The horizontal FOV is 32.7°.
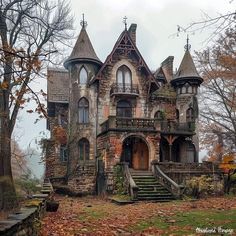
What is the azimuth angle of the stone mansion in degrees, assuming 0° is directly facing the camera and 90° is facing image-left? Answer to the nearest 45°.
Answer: approximately 0°

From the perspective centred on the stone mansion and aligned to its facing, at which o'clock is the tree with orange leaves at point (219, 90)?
The tree with orange leaves is roughly at 9 o'clock from the stone mansion.
